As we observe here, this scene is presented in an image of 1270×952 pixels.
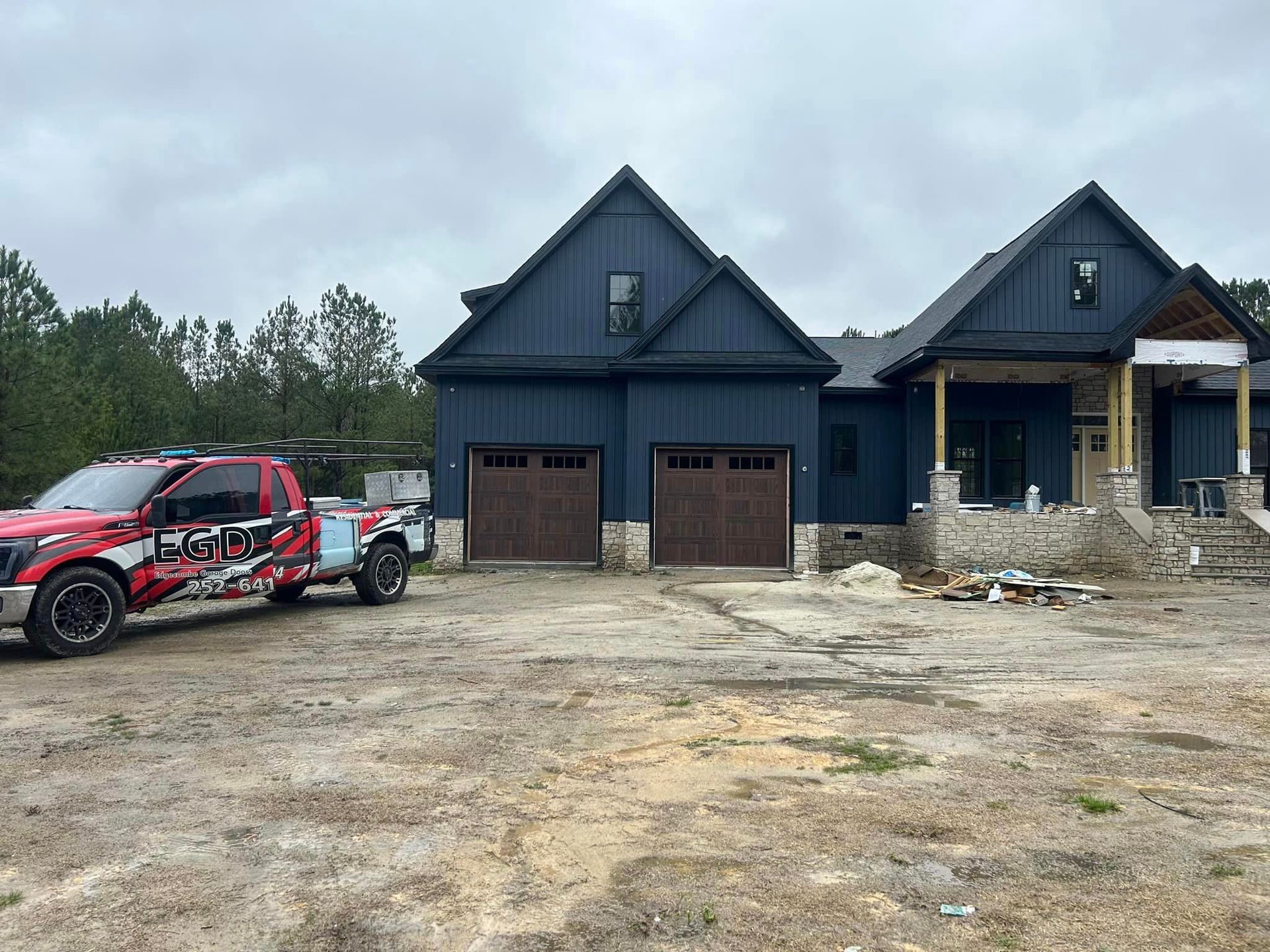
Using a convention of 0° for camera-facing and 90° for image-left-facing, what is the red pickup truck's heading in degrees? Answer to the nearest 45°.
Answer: approximately 45°

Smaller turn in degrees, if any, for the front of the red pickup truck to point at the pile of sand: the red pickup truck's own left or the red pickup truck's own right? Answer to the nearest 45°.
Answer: approximately 135° to the red pickup truck's own left
